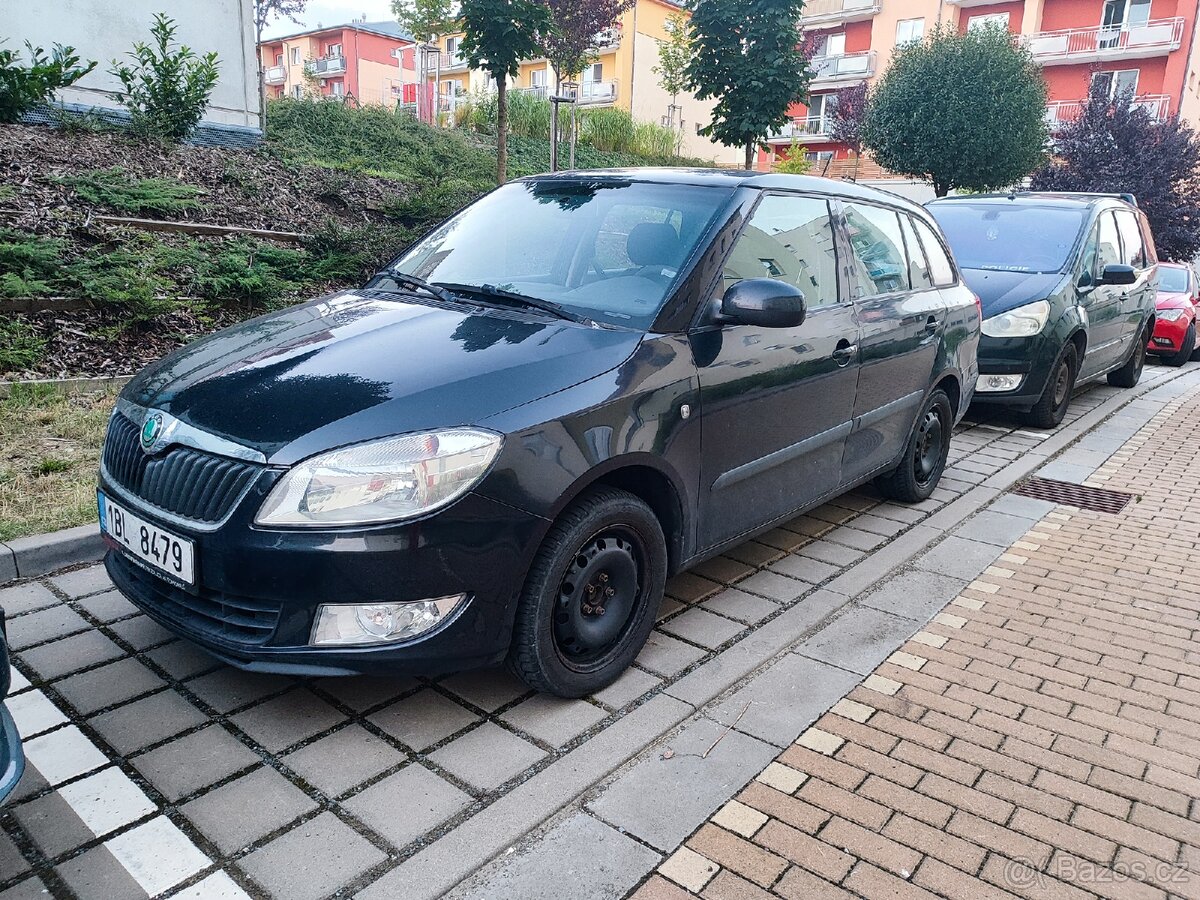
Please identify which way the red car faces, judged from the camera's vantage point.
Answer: facing the viewer and to the left of the viewer

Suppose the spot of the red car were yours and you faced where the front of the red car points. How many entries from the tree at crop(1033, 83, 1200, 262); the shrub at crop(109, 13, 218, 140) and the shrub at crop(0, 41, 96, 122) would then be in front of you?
2

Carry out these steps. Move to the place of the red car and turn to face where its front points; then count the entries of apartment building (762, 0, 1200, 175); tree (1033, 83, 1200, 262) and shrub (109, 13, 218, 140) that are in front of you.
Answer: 1

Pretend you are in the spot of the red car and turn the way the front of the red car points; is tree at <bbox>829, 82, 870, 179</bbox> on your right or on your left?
on your right

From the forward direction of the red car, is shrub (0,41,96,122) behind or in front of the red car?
in front

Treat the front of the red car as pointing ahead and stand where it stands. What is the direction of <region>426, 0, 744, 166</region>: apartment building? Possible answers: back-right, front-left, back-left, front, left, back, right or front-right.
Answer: right

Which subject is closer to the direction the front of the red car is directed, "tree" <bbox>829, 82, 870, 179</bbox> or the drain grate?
the drain grate

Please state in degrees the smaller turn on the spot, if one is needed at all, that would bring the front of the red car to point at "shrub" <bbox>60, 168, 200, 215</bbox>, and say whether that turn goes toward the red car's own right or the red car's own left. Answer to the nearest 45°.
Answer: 0° — it already faces it

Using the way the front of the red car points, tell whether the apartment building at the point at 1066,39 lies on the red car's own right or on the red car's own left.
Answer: on the red car's own right

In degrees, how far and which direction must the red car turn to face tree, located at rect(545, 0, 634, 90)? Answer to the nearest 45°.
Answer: approximately 90° to its right

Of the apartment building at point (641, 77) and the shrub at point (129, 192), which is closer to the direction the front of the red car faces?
the shrub

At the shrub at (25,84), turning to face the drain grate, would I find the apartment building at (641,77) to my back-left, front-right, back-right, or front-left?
back-left

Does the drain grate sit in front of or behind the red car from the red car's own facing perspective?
in front

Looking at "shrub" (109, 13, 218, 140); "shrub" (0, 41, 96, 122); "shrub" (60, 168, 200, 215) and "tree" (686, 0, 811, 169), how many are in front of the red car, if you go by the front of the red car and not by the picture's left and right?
4

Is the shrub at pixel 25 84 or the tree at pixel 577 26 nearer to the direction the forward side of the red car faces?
the shrub

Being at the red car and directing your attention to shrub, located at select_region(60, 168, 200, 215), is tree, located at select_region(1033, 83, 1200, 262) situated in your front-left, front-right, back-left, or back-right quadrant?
back-right
